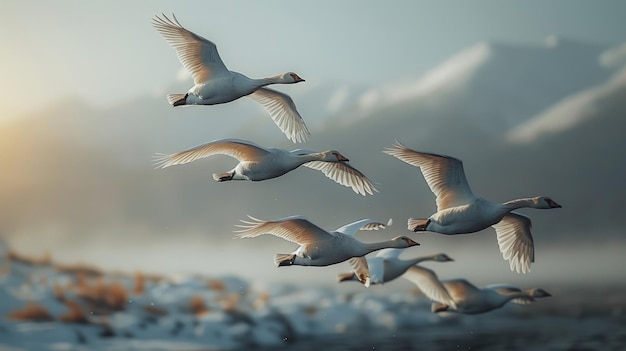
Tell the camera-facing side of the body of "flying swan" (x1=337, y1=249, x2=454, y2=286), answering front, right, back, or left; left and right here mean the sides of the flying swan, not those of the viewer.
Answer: right

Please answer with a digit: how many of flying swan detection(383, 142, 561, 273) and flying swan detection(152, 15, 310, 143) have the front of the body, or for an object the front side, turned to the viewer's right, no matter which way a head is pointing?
2

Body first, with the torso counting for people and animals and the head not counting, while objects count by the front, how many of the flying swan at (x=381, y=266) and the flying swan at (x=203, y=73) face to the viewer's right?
2

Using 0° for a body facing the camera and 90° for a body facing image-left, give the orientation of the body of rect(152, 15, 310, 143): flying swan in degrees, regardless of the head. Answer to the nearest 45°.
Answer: approximately 270°

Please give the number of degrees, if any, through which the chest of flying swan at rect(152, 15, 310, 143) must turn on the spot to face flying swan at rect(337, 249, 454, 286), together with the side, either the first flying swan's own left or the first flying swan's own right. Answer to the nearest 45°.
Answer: approximately 45° to the first flying swan's own left

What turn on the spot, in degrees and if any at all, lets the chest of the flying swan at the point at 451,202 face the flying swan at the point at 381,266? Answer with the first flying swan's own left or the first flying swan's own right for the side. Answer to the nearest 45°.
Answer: approximately 135° to the first flying swan's own left

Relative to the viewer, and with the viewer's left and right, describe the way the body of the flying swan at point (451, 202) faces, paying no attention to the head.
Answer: facing to the right of the viewer

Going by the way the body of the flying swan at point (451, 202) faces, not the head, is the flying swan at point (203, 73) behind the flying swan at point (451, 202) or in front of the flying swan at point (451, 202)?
behind
